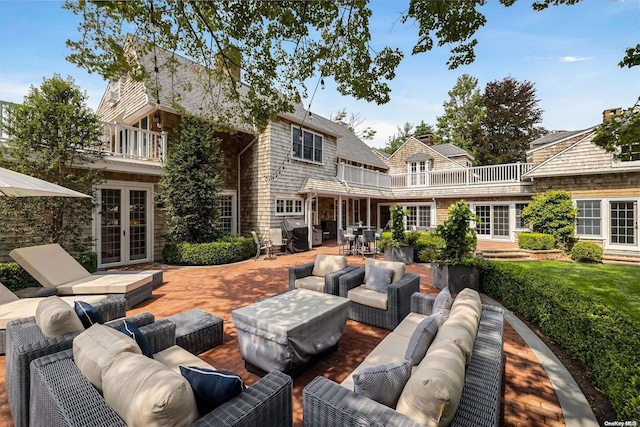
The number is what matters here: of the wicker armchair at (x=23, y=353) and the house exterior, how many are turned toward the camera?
1

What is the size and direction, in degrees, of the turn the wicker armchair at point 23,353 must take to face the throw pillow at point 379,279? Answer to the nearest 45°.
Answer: approximately 45° to its right

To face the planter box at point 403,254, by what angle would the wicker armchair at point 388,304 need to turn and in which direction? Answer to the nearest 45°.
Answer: approximately 135° to its right

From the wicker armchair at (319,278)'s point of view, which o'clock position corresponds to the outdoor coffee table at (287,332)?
The outdoor coffee table is roughly at 11 o'clock from the wicker armchair.

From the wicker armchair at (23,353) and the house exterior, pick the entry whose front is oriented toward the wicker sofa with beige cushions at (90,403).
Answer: the house exterior

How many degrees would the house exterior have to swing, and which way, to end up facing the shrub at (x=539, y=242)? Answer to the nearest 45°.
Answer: approximately 90° to its left

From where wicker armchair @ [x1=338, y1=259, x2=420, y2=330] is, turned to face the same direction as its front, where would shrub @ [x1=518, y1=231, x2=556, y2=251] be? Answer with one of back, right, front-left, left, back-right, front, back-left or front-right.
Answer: back

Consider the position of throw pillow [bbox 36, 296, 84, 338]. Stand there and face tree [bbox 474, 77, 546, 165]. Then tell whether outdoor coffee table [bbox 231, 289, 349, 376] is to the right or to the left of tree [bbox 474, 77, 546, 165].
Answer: right

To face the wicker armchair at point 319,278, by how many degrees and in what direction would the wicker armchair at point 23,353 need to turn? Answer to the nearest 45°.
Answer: approximately 45° to its right
